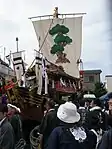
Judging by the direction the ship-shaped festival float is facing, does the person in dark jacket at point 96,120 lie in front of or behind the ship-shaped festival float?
in front

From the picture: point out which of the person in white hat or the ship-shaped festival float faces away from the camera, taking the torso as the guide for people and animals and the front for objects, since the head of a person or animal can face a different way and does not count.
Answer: the person in white hat

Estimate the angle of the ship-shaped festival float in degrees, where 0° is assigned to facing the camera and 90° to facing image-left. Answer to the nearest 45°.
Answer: approximately 45°

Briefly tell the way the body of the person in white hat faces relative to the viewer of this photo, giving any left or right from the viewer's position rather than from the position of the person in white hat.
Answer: facing away from the viewer

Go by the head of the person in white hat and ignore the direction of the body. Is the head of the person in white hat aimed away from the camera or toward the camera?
away from the camera

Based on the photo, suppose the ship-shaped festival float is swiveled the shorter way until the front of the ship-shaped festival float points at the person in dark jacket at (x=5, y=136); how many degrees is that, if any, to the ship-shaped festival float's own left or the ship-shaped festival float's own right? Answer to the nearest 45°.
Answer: approximately 45° to the ship-shaped festival float's own left

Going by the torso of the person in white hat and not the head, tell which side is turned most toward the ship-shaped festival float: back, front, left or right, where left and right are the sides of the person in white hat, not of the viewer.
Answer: front

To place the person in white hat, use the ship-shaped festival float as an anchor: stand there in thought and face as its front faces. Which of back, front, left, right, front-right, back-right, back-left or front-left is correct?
front-left
